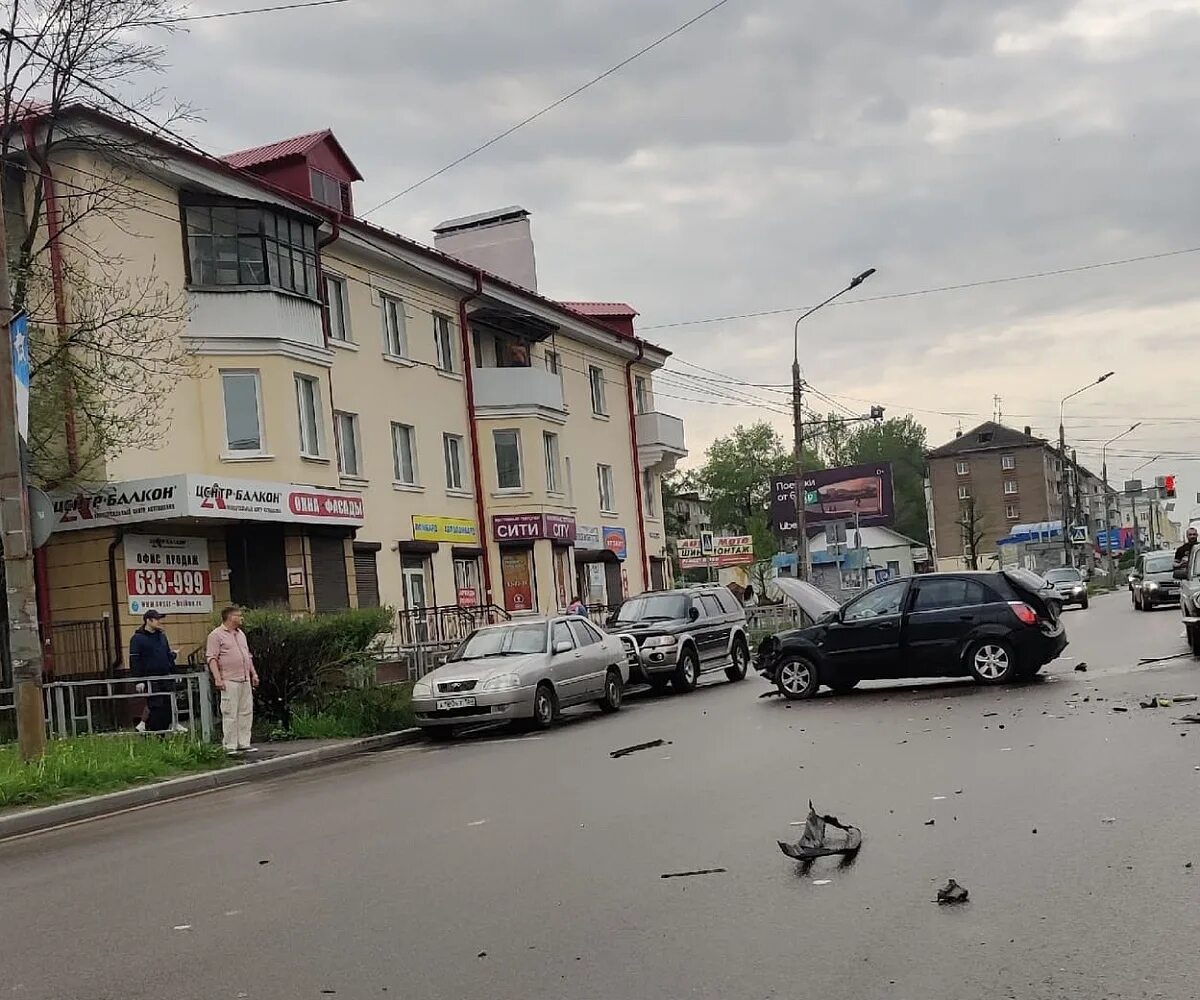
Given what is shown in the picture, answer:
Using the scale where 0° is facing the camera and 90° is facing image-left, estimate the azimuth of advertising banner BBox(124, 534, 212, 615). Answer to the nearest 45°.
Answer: approximately 0°

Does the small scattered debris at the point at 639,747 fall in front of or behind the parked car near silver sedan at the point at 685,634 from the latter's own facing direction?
in front

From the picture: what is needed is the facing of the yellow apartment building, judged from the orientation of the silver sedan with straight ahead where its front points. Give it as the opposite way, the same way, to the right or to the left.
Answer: to the left

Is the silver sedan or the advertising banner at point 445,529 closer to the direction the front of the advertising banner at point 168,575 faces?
the silver sedan

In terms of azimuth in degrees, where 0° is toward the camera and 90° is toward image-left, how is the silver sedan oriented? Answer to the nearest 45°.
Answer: approximately 45°

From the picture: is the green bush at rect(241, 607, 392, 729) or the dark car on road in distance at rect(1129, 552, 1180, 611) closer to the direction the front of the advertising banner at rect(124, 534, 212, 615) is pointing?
the green bush

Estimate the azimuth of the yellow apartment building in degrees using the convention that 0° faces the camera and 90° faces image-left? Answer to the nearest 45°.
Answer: approximately 315°

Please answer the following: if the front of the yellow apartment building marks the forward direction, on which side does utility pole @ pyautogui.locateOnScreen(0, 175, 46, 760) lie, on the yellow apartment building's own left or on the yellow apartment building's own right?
on the yellow apartment building's own right

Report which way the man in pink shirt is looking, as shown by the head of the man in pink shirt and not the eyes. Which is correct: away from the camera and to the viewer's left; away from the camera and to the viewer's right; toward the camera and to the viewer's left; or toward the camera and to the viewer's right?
toward the camera and to the viewer's right

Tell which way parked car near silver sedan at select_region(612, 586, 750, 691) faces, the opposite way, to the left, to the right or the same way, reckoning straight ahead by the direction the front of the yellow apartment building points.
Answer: to the right

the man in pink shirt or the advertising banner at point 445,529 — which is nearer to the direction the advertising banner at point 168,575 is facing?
the man in pink shirt

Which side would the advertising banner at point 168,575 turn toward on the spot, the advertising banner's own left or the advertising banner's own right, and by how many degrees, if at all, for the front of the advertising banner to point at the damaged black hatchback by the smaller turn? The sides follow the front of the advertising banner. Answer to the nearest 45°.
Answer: approximately 45° to the advertising banner's own left
